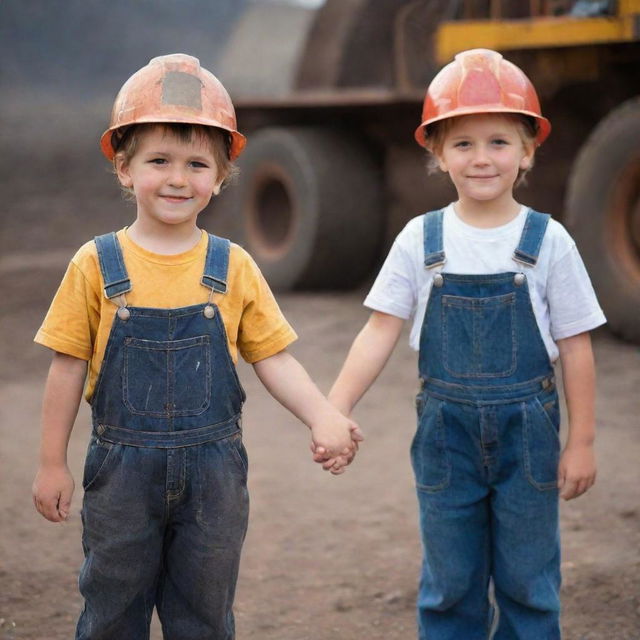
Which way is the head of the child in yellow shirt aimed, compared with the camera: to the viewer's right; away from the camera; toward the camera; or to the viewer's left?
toward the camera

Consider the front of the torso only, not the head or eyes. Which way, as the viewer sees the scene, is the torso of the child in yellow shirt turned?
toward the camera

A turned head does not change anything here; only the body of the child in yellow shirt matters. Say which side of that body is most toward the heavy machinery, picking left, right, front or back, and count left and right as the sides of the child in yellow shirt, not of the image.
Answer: back
